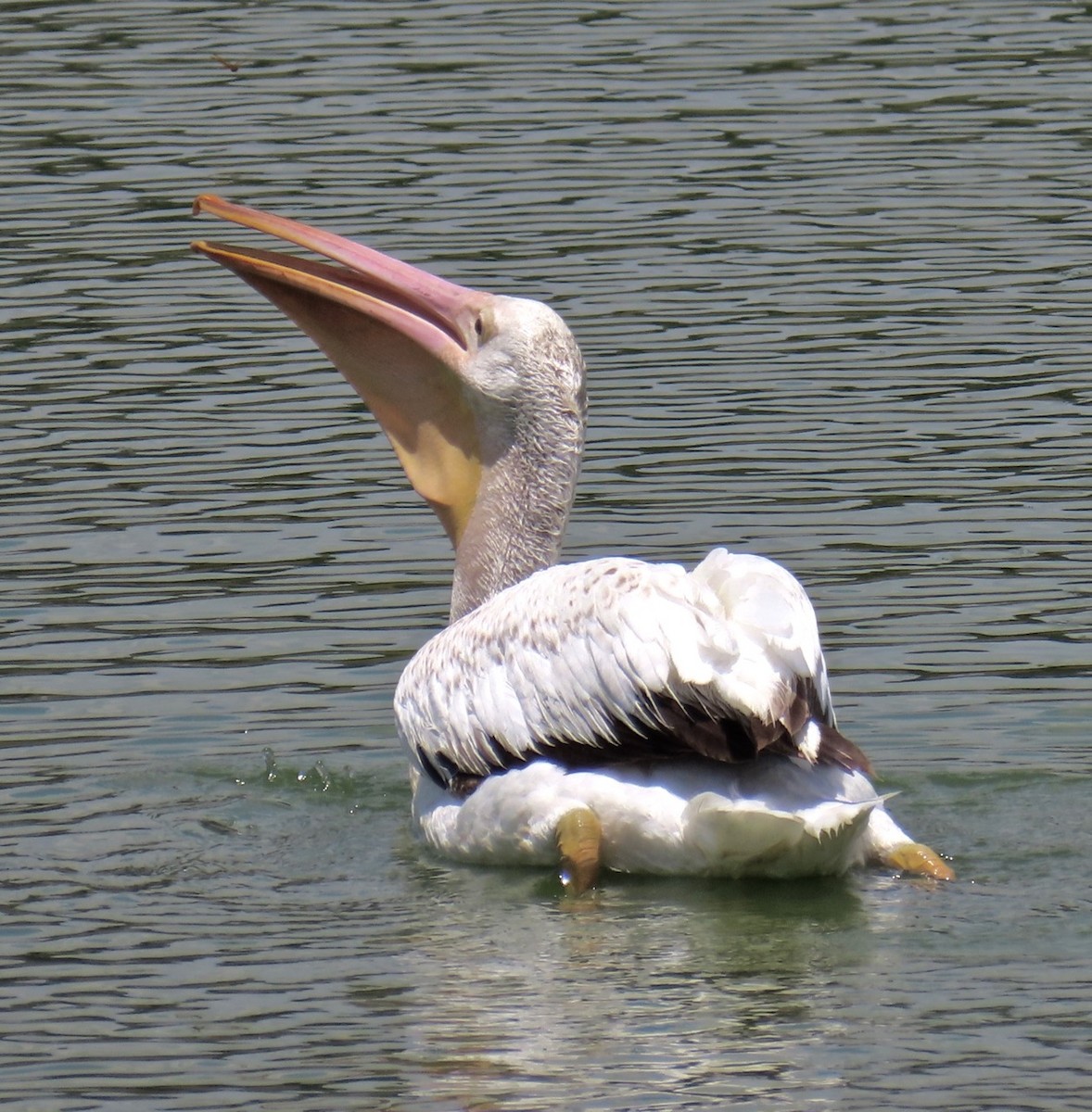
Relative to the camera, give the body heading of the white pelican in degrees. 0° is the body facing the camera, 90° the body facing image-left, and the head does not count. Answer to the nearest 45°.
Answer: approximately 135°
